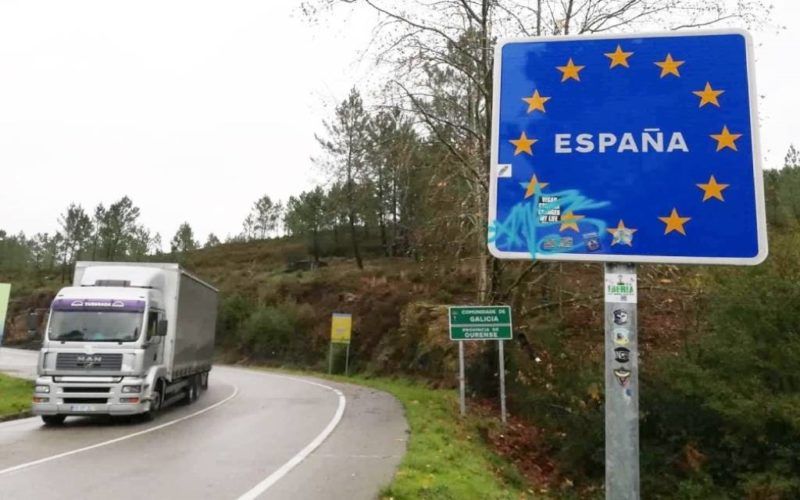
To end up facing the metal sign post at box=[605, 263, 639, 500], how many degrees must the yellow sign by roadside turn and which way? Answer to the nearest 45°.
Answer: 0° — it already faces it

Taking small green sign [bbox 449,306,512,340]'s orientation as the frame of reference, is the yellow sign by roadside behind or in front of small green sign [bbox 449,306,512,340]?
behind

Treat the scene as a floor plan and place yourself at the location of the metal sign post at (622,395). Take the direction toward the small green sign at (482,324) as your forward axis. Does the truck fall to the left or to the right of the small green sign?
left

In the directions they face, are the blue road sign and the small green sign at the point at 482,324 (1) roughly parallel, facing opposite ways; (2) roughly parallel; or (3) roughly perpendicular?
roughly parallel

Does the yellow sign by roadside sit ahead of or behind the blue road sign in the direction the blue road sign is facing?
behind

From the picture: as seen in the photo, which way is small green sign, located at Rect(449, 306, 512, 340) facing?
toward the camera

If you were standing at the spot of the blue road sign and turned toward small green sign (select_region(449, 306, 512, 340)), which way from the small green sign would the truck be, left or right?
left

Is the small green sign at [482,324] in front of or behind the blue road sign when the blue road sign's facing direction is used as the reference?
behind

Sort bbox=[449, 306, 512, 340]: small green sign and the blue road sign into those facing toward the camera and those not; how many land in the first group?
2

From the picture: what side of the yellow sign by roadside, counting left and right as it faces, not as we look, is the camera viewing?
front

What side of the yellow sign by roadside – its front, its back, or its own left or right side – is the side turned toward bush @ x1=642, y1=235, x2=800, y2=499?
front

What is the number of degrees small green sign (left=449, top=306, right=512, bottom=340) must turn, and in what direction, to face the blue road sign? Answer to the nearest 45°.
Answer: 0° — it already faces it

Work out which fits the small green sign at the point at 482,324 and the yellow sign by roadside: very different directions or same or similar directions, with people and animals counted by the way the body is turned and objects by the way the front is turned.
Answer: same or similar directions

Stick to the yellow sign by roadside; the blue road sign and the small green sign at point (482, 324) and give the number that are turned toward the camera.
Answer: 3

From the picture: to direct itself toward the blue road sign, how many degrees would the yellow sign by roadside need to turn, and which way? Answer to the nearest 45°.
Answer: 0° — it already faces it
